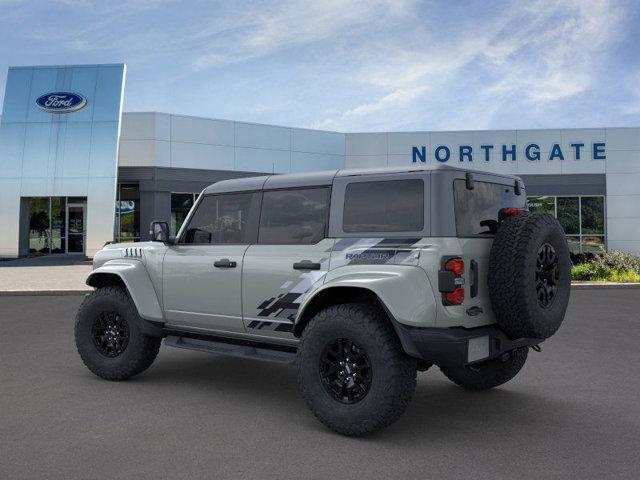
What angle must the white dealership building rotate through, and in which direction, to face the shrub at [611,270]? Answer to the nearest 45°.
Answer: approximately 45° to its left

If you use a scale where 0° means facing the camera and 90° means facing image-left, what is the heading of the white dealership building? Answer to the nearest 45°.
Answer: approximately 0°
